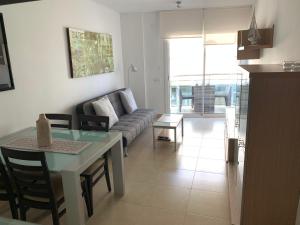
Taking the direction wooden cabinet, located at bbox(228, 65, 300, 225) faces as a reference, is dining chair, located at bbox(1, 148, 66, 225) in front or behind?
in front

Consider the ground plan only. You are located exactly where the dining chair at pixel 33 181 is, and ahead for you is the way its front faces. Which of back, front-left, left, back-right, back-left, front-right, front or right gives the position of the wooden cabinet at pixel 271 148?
right

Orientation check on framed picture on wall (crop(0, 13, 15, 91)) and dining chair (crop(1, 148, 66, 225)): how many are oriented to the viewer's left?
0

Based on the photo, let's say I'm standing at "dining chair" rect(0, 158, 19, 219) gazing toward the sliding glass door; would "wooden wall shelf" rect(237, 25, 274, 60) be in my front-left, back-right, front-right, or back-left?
front-right

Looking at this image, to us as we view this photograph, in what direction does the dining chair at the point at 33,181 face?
facing away from the viewer and to the right of the viewer

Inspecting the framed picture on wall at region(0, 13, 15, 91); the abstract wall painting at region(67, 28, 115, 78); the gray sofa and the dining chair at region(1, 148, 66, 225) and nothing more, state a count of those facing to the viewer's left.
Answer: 0

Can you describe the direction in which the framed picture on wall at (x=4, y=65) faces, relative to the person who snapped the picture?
facing the viewer and to the right of the viewer

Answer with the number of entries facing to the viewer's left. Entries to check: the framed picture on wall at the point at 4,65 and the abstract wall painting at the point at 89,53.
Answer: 0

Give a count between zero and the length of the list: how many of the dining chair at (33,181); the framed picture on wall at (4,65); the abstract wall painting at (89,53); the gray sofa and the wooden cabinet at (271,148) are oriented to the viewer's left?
1

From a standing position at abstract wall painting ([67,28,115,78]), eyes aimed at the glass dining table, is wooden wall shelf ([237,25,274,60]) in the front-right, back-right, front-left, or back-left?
front-left

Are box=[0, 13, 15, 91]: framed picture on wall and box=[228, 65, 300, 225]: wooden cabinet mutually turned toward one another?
yes

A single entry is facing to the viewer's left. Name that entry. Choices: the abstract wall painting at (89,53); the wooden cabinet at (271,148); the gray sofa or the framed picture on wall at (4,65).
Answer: the wooden cabinet

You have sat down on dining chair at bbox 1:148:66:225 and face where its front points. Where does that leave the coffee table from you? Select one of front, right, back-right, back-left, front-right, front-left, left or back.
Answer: front

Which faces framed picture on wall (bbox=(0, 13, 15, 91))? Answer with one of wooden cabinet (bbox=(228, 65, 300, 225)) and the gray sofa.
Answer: the wooden cabinet

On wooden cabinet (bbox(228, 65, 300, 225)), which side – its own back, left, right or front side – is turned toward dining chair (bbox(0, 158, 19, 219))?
front

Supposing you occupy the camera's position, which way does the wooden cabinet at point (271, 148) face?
facing to the left of the viewer

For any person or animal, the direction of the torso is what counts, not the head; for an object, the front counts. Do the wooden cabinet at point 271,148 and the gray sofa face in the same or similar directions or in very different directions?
very different directions

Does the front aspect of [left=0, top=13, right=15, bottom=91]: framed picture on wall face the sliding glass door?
no

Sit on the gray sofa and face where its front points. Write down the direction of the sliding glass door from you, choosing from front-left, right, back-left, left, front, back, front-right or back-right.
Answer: left

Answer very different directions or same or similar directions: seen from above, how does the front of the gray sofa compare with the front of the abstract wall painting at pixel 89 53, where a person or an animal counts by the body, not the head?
same or similar directions
